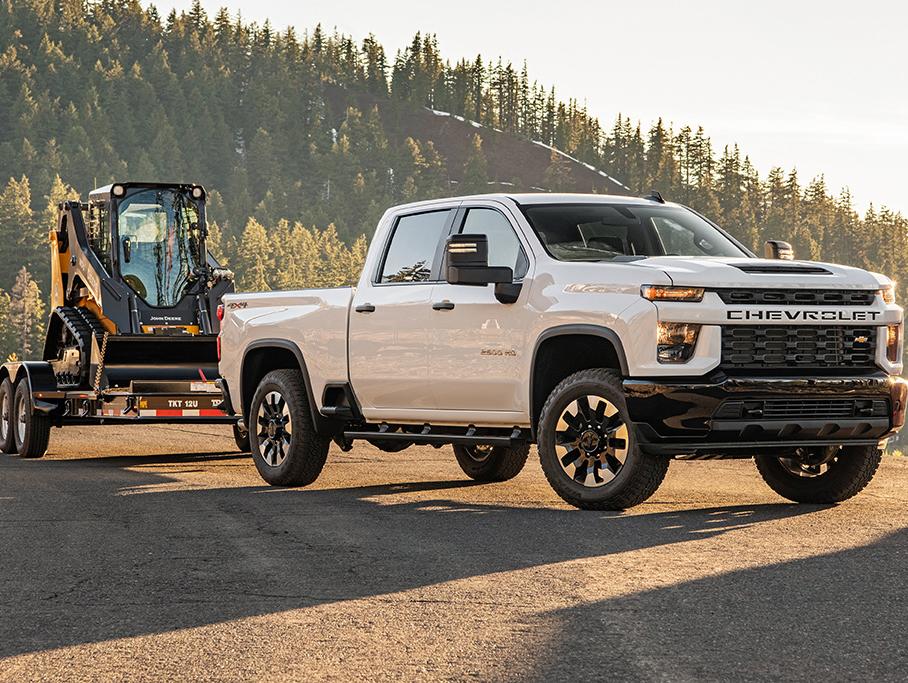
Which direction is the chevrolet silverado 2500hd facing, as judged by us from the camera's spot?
facing the viewer and to the right of the viewer

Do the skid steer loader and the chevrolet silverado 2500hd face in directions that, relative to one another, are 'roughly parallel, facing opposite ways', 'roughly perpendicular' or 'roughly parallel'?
roughly parallel

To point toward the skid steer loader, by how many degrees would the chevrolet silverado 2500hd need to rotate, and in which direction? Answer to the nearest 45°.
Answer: approximately 180°

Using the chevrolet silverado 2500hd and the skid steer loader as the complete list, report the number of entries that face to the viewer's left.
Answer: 0

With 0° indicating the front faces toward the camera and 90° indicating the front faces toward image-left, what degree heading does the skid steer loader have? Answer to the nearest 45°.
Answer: approximately 315°

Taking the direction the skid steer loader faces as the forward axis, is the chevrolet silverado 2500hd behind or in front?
in front
